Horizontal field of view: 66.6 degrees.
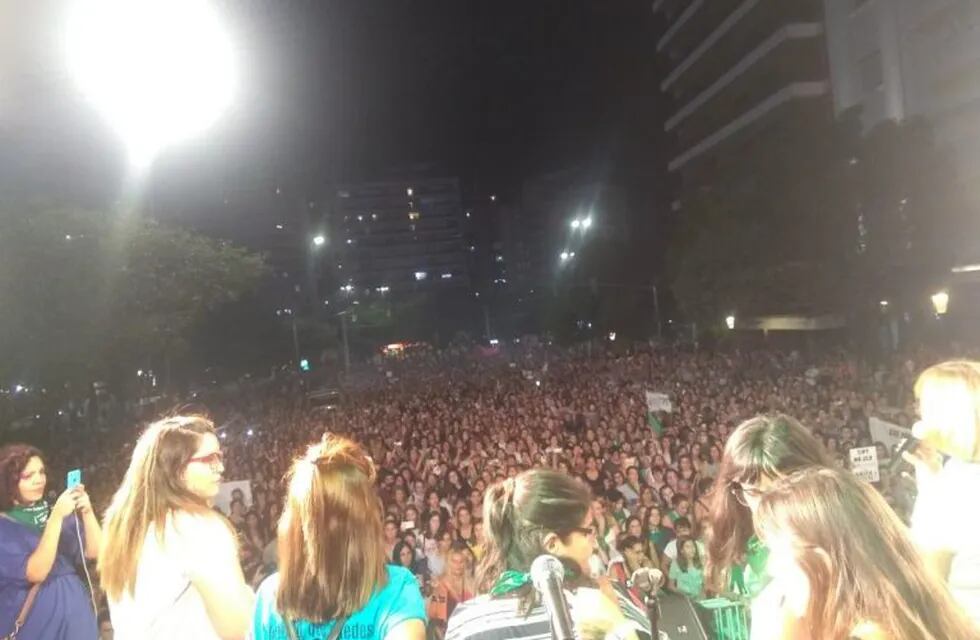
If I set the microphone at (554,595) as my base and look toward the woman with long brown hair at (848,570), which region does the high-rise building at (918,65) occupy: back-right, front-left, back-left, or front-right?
front-left

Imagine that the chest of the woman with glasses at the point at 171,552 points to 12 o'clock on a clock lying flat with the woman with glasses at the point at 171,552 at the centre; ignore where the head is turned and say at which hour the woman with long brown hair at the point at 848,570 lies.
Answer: the woman with long brown hair at the point at 848,570 is roughly at 3 o'clock from the woman with glasses at the point at 171,552.

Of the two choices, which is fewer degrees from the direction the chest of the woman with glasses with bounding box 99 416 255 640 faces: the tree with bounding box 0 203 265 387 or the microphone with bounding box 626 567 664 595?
the tree

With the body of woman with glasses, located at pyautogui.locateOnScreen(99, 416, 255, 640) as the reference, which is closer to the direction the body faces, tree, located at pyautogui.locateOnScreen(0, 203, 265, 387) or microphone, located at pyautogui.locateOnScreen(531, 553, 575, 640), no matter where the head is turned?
the tree

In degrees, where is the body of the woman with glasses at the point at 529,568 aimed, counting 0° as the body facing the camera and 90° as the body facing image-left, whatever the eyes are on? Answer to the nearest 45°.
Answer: approximately 225°

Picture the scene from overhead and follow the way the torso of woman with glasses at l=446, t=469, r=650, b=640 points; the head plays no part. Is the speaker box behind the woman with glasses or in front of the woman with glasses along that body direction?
in front

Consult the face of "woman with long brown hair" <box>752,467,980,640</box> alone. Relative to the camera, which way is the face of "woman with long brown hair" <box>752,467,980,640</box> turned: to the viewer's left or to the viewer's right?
to the viewer's left

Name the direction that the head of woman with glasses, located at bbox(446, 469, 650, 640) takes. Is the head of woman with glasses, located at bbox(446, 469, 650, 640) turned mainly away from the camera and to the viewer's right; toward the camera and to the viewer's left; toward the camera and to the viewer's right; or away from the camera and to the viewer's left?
away from the camera and to the viewer's right

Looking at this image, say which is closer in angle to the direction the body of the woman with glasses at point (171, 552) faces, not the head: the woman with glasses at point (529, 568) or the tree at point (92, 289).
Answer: the tree

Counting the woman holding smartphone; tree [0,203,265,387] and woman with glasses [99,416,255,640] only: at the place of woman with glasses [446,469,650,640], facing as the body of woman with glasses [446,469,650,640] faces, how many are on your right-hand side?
0

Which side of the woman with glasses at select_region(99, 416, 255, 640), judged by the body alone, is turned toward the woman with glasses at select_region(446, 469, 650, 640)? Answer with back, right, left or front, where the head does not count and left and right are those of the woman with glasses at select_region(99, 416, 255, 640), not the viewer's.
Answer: right

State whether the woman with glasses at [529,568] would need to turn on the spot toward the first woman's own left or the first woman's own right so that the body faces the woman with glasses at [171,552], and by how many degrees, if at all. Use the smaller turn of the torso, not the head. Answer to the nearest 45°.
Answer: approximately 135° to the first woman's own left

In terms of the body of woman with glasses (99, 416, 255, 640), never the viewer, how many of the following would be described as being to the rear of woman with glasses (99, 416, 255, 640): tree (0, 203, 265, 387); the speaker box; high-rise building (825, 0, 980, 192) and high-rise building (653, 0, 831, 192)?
0

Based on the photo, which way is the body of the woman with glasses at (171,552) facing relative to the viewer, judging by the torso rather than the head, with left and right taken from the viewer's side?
facing away from the viewer and to the right of the viewer

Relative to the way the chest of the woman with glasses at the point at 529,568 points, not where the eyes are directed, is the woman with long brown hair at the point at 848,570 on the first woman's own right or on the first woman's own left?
on the first woman's own right

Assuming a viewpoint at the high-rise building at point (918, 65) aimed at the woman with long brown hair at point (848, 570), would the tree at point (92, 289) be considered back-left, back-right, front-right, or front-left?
front-right

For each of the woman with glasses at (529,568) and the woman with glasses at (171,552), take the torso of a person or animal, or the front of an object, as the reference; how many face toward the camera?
0

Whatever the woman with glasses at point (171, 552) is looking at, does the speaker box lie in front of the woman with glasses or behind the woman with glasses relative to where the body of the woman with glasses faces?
in front

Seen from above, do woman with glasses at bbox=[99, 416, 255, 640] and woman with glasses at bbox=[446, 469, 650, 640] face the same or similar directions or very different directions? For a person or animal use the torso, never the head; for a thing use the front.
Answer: same or similar directions

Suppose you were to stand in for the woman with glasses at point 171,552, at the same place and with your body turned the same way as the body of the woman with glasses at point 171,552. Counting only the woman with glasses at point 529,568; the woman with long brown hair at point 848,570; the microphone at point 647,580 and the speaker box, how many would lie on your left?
0

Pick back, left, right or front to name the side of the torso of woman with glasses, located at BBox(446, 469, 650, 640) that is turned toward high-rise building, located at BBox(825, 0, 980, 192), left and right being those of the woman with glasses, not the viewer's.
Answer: front

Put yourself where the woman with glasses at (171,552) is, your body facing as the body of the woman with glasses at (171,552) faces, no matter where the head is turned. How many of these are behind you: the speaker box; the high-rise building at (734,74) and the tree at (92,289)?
0

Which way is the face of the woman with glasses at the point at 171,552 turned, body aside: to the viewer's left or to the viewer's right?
to the viewer's right
